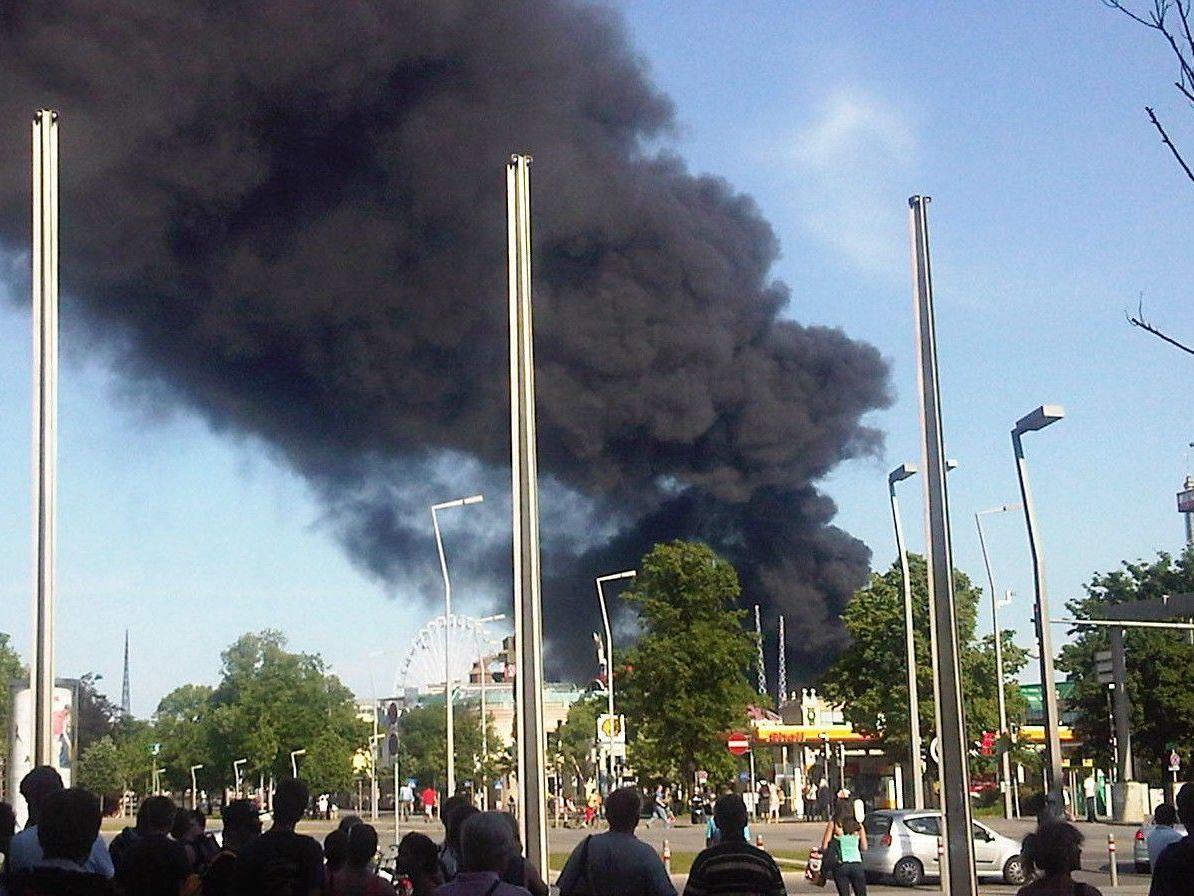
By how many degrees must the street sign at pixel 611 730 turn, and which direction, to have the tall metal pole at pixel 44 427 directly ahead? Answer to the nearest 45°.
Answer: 0° — it already faces it

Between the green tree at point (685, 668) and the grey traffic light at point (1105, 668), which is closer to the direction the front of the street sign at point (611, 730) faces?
the grey traffic light

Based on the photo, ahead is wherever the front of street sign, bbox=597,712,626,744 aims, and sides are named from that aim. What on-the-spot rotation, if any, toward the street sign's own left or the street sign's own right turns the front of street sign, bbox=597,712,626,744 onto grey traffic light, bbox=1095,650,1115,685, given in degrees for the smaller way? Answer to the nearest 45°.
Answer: approximately 45° to the street sign's own left

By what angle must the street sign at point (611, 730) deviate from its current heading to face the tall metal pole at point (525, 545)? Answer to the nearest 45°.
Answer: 0° — it already faces it

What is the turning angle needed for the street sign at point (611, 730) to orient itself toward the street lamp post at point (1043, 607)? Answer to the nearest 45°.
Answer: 0° — it already faces it

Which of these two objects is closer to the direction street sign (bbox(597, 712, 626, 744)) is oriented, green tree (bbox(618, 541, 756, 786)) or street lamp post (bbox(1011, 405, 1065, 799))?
the street lamp post

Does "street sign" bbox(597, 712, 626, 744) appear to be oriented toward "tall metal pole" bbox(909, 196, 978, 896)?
yes

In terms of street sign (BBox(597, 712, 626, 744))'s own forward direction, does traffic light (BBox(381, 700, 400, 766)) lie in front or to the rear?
in front

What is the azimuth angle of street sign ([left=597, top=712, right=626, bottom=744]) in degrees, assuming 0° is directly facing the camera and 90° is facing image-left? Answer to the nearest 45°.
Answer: approximately 0°
